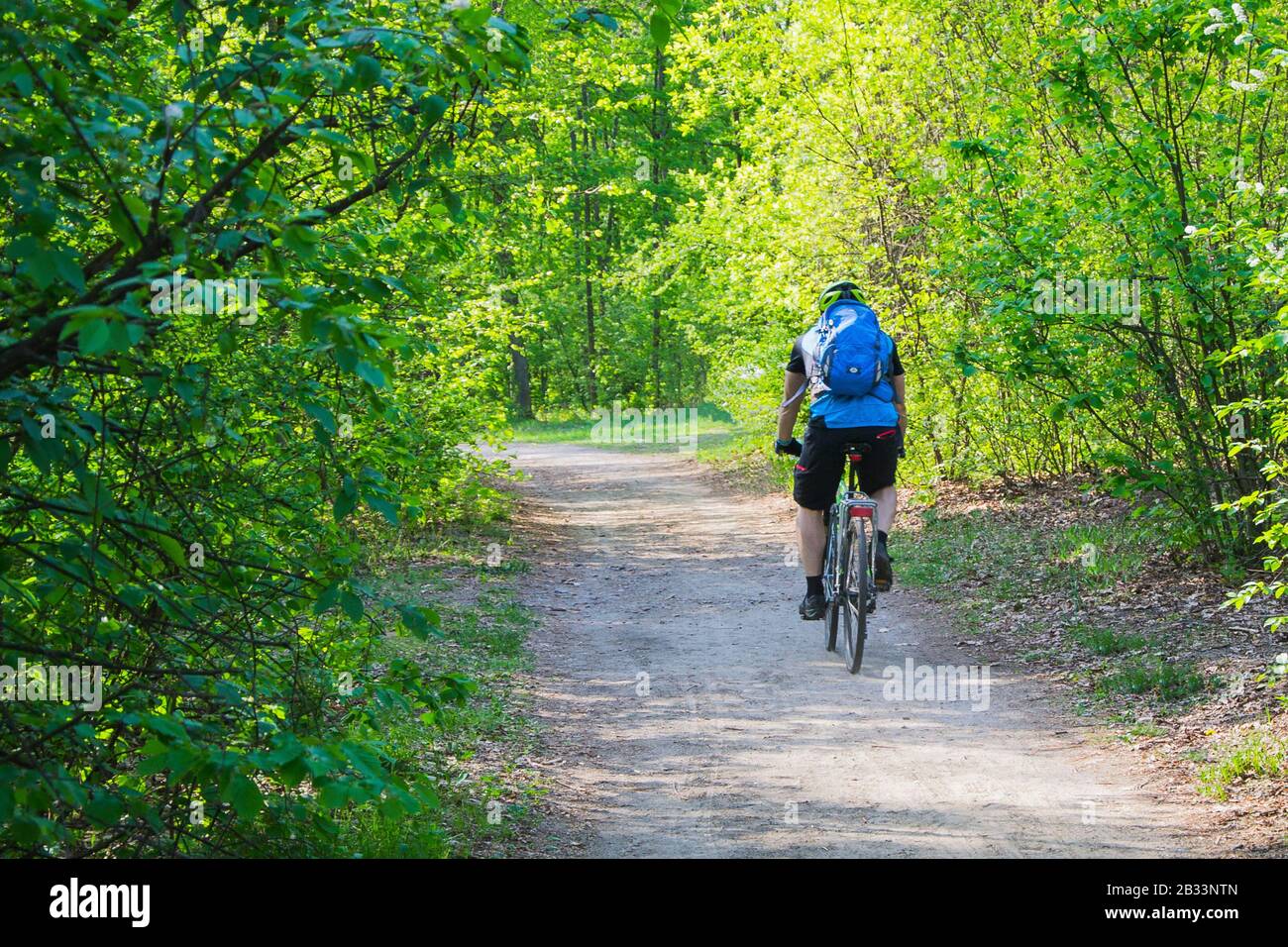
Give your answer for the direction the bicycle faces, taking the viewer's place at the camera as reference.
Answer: facing away from the viewer

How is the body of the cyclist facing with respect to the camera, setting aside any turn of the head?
away from the camera

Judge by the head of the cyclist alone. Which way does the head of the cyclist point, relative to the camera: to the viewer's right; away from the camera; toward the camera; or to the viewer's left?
away from the camera
